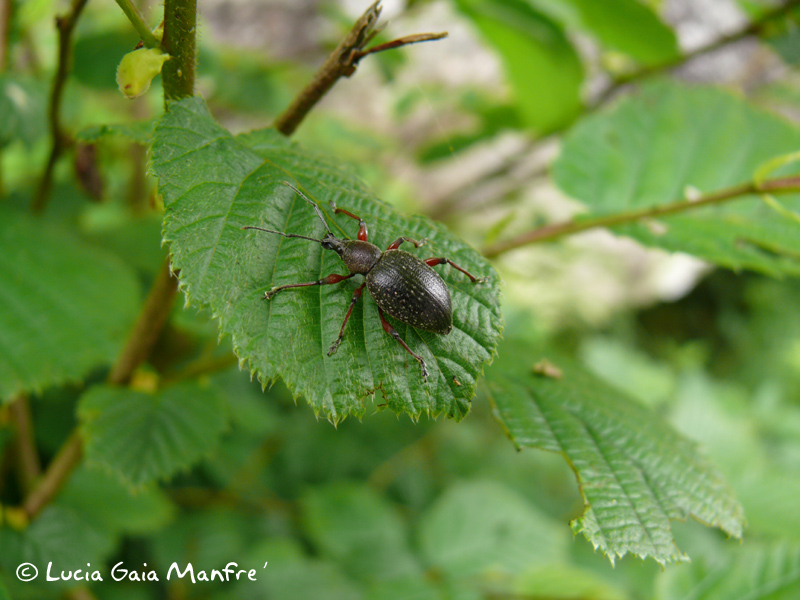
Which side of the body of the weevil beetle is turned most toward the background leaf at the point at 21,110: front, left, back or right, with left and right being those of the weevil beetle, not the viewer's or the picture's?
front

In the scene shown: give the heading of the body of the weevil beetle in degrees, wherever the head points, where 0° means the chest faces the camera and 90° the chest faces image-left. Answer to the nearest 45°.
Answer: approximately 135°
